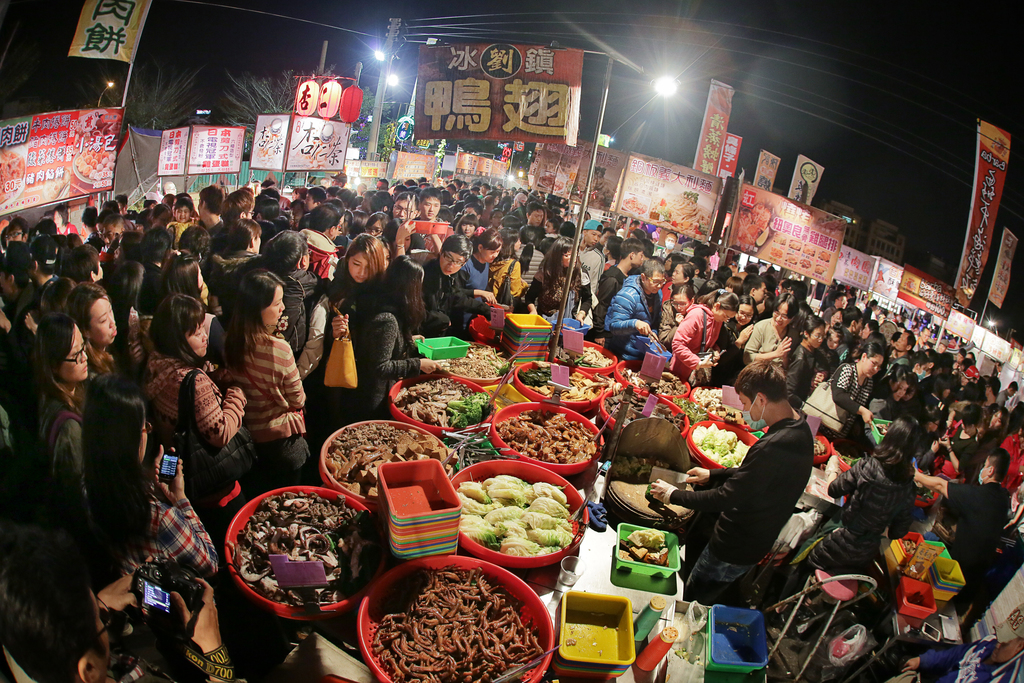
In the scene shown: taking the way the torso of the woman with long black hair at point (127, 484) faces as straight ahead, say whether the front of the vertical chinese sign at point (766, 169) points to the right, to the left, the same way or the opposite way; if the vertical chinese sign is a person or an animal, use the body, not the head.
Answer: the opposite way

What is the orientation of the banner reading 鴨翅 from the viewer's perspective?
toward the camera

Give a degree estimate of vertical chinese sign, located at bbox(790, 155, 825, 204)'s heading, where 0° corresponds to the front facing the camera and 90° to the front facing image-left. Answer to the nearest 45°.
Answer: approximately 0°

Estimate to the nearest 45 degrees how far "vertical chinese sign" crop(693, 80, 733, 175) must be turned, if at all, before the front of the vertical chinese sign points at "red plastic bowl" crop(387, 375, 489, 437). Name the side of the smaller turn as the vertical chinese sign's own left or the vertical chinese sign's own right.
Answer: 0° — it already faces it

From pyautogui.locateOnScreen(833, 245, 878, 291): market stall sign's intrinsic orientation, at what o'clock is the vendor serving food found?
The vendor serving food is roughly at 12 o'clock from the market stall sign.

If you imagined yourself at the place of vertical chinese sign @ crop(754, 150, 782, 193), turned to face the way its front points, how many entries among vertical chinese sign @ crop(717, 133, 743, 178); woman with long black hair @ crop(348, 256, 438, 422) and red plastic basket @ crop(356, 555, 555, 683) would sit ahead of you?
2

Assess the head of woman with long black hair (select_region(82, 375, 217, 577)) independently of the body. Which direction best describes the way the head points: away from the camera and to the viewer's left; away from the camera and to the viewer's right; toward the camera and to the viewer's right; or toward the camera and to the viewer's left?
away from the camera and to the viewer's right

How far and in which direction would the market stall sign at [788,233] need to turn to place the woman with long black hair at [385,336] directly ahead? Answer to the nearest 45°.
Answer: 0° — it already faces them

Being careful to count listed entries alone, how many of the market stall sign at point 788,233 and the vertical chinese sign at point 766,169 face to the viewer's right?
0

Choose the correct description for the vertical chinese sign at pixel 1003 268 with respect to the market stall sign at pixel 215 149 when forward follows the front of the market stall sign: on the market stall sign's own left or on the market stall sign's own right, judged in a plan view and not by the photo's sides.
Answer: on the market stall sign's own left

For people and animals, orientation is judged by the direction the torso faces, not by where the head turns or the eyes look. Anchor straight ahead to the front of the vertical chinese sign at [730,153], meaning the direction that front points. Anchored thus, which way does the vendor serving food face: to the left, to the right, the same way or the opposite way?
to the right
